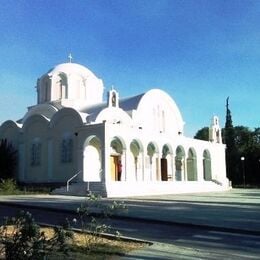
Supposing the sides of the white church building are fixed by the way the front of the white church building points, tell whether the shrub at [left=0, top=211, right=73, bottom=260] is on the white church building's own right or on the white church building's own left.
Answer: on the white church building's own right
